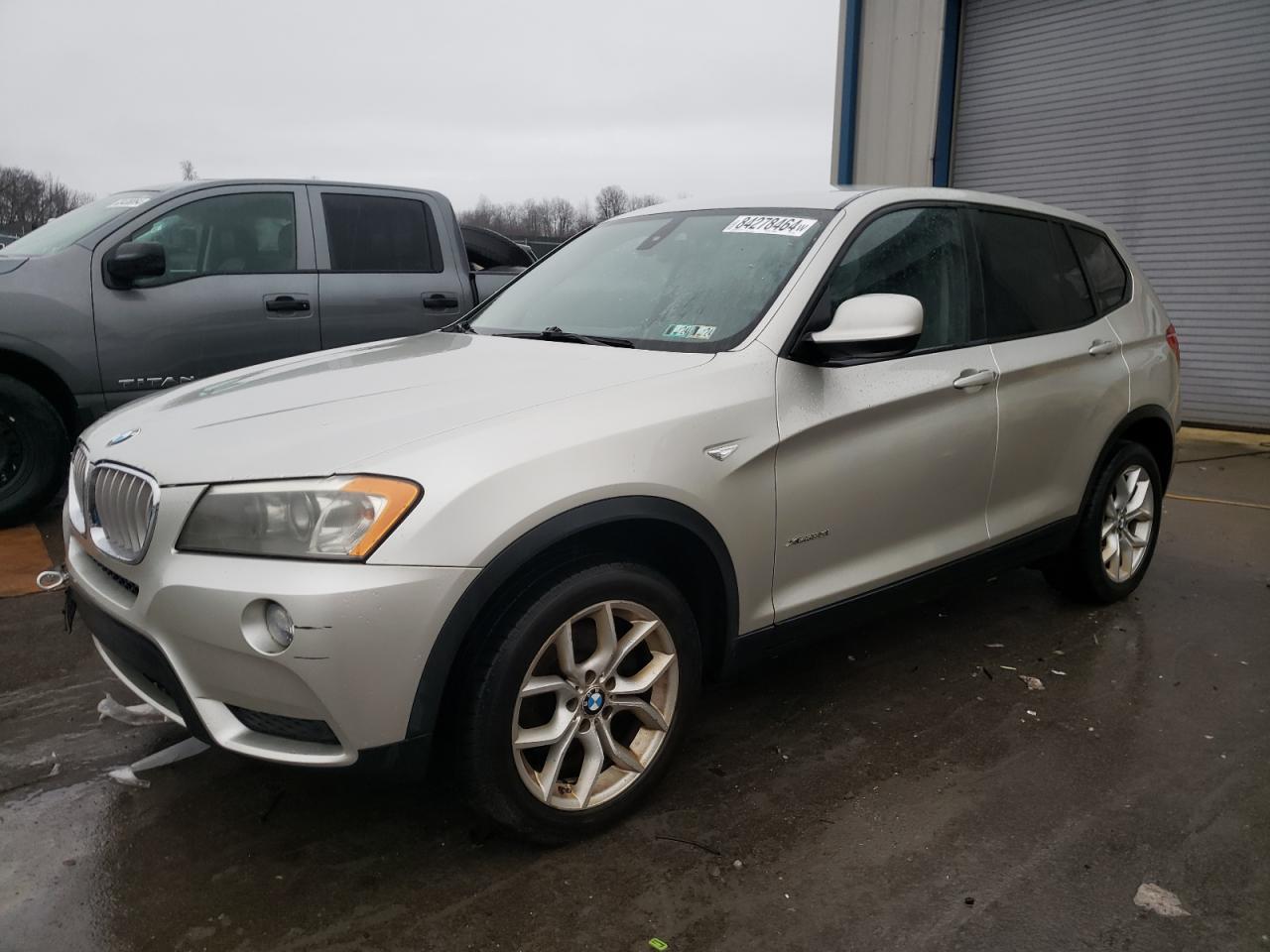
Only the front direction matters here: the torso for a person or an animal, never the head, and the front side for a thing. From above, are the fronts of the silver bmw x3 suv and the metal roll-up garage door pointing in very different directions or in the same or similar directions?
same or similar directions

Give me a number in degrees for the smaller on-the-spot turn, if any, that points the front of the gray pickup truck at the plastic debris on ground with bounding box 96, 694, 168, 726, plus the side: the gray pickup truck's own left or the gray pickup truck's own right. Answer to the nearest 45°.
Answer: approximately 45° to the gray pickup truck's own left

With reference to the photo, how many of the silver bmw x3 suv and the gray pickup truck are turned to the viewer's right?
0

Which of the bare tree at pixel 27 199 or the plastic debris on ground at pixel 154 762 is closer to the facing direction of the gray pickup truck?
the plastic debris on ground

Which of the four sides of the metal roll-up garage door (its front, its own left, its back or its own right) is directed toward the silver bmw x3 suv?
front

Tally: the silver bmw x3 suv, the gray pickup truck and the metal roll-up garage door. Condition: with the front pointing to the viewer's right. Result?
0

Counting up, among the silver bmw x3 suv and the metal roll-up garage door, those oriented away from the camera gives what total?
0

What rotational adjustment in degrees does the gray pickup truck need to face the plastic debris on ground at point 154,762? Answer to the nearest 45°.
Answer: approximately 45° to its left

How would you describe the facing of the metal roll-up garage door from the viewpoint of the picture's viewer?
facing the viewer

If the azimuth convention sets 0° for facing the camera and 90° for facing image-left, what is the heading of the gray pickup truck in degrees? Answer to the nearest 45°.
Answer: approximately 45°

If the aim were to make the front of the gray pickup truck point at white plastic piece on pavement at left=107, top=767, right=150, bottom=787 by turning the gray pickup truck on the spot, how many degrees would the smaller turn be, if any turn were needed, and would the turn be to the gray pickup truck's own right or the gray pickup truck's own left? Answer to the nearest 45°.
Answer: approximately 45° to the gray pickup truck's own left

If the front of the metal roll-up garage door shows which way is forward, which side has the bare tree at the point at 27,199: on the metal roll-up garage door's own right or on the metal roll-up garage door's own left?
on the metal roll-up garage door's own right

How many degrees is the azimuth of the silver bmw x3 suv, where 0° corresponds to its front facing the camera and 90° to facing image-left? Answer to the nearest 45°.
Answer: approximately 45°

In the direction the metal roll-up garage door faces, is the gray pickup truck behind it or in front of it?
in front

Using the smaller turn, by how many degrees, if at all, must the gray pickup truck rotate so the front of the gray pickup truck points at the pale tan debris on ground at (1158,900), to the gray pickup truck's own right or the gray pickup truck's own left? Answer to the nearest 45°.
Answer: approximately 90° to the gray pickup truck's own left
